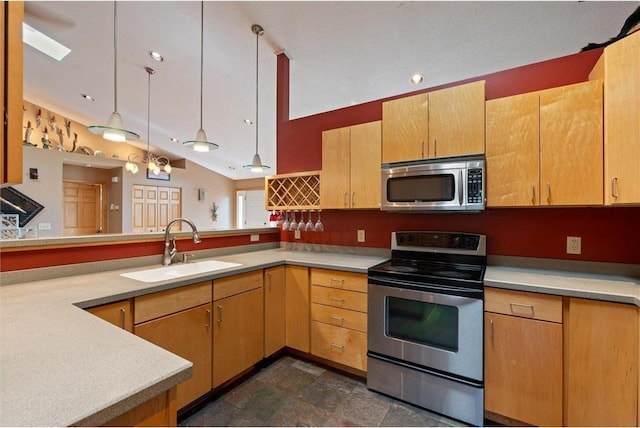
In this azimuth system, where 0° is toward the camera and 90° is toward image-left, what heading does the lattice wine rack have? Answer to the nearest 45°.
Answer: approximately 45°

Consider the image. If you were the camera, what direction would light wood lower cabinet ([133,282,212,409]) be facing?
facing the viewer and to the right of the viewer

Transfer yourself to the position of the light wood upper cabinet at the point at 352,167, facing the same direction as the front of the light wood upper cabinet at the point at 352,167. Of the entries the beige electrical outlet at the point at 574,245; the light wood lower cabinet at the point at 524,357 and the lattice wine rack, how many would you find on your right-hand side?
1

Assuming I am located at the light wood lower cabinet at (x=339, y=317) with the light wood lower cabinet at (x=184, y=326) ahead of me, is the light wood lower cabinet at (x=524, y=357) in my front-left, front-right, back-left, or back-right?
back-left

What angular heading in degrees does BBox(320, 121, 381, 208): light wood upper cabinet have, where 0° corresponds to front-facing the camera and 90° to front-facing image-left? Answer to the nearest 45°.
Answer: approximately 45°

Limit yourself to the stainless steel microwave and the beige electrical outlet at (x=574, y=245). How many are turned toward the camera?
2
